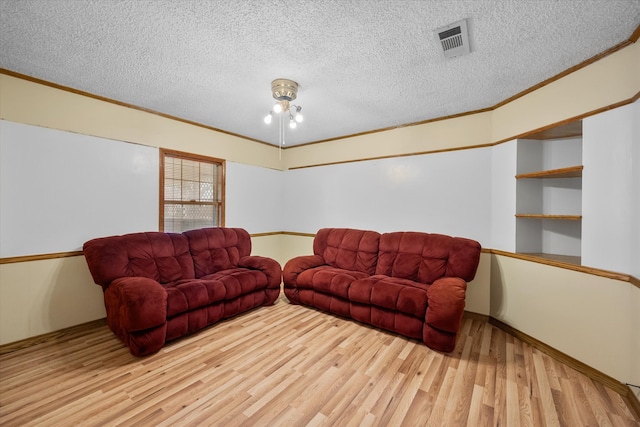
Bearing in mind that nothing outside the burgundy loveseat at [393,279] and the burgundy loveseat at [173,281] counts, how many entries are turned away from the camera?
0

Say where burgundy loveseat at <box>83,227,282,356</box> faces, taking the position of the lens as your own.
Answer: facing the viewer and to the right of the viewer

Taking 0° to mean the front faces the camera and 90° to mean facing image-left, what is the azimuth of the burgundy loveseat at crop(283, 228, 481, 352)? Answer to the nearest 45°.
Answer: approximately 45°

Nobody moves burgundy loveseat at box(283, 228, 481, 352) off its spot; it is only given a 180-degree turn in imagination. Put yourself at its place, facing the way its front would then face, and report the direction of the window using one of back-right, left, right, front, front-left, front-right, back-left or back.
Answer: back-left

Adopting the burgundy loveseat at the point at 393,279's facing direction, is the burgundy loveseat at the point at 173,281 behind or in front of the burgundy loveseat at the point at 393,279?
in front
